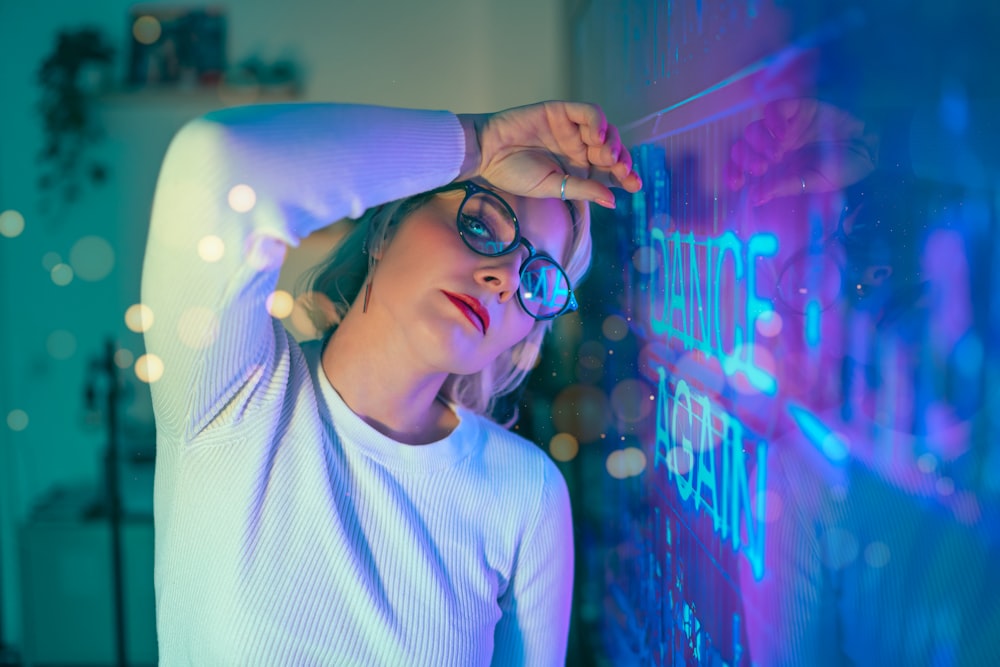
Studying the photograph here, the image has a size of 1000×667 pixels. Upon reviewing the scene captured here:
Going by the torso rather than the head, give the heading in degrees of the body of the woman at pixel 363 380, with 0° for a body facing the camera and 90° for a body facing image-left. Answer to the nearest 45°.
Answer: approximately 315°

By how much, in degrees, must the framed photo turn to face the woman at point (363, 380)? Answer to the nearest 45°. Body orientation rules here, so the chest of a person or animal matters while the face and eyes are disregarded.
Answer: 0° — it already faces them

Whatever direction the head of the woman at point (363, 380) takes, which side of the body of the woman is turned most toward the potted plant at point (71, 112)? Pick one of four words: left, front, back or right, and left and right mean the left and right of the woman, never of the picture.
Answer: back
